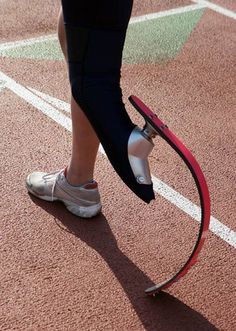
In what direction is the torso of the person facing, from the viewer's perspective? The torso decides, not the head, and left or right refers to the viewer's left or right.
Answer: facing away from the viewer and to the left of the viewer

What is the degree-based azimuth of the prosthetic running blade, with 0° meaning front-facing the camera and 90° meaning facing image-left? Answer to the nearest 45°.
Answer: approximately 90°
